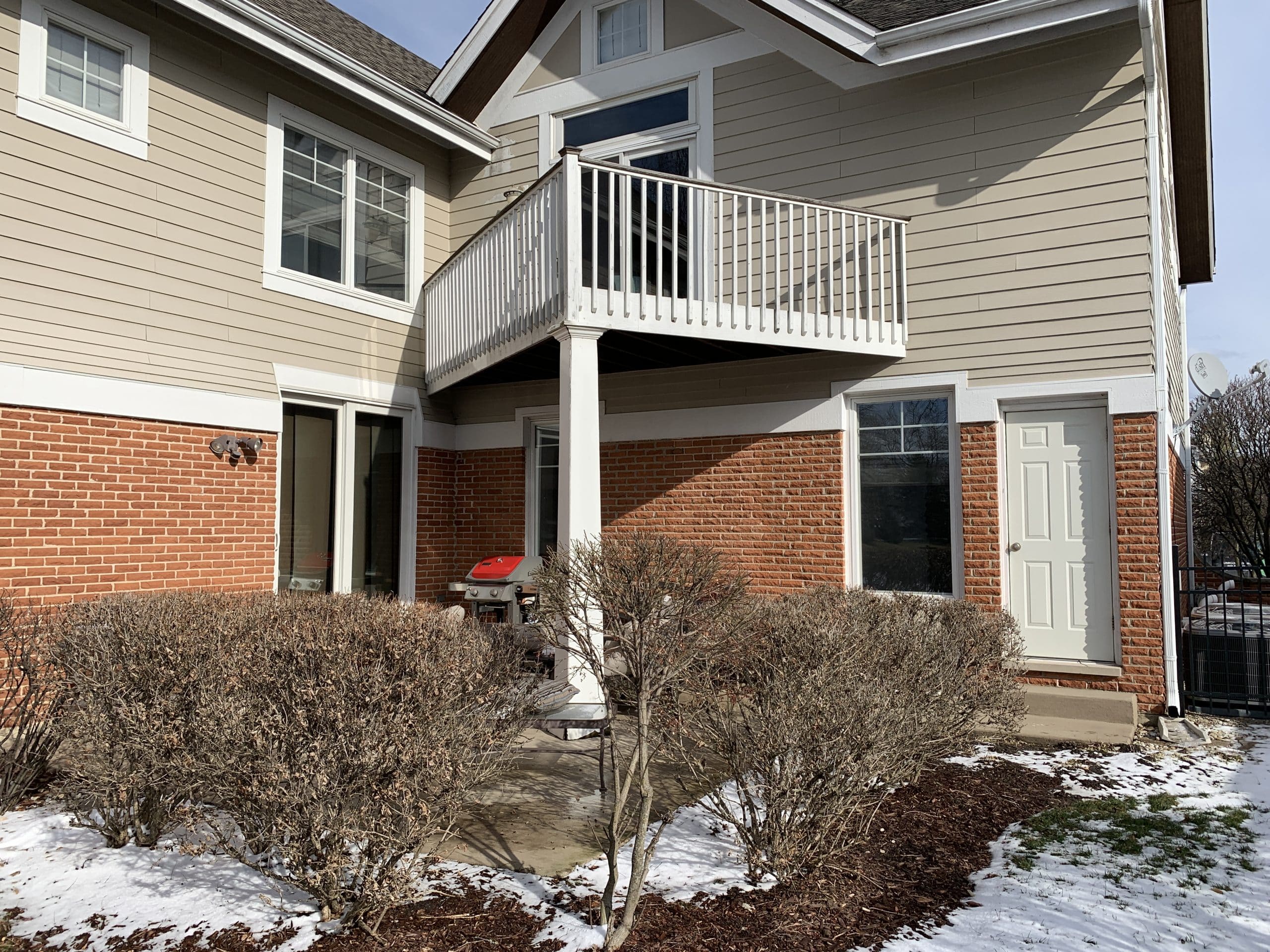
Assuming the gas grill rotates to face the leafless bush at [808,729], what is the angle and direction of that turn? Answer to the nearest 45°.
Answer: approximately 45° to its left

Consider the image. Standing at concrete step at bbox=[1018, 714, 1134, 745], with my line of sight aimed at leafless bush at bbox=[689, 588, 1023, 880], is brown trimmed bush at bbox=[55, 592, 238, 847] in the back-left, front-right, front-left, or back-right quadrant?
front-right

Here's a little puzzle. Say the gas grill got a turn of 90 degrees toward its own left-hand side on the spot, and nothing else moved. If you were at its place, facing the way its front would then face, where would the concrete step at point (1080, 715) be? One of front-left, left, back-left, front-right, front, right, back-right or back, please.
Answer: front

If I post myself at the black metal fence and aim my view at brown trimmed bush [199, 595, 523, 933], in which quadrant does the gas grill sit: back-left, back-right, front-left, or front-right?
front-right

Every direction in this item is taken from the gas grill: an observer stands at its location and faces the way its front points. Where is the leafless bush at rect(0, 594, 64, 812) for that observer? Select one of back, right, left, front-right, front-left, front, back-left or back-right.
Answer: front

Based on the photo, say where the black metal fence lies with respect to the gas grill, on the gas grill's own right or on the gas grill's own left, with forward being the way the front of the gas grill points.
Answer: on the gas grill's own left

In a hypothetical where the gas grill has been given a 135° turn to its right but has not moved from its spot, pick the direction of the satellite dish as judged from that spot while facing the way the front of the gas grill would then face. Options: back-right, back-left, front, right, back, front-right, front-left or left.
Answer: right

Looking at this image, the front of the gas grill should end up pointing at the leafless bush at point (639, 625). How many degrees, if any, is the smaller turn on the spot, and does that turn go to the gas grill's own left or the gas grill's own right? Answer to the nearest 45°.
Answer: approximately 45° to the gas grill's own left
